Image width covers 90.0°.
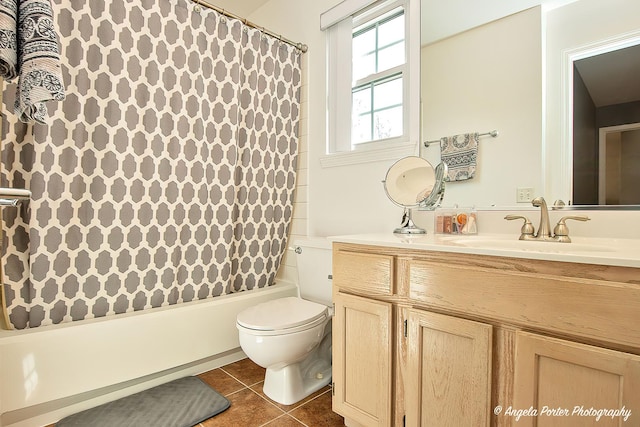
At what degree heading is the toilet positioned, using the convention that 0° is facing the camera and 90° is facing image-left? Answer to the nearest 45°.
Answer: approximately 45°

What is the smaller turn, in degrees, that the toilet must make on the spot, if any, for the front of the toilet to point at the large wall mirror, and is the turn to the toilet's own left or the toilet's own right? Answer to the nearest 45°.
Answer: approximately 90° to the toilet's own left

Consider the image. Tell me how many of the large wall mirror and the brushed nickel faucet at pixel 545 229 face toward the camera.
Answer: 2

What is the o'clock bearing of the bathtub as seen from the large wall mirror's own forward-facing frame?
The bathtub is roughly at 2 o'clock from the large wall mirror.

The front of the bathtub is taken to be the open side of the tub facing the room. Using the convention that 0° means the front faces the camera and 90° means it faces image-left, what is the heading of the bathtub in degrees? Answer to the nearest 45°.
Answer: approximately 315°

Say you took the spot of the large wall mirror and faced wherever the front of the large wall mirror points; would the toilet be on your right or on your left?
on your right

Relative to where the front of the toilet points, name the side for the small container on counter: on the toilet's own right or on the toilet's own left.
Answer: on the toilet's own left

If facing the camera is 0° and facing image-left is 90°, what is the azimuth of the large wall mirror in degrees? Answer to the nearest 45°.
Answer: approximately 0°
